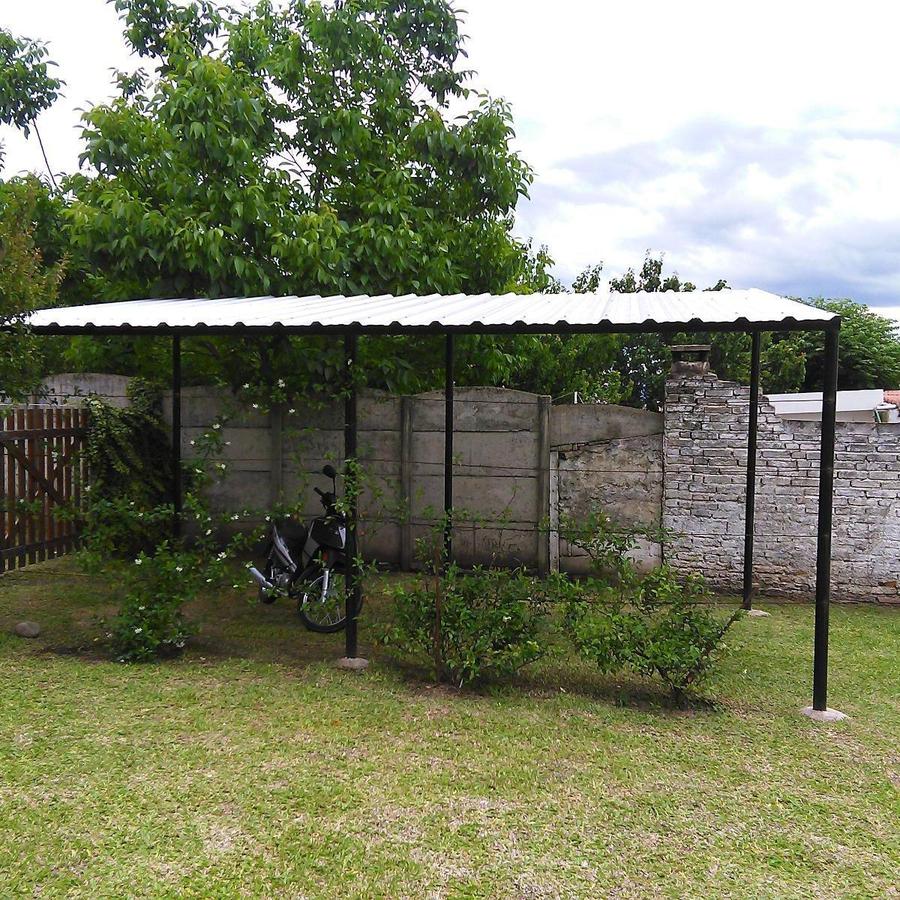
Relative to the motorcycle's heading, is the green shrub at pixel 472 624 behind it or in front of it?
in front

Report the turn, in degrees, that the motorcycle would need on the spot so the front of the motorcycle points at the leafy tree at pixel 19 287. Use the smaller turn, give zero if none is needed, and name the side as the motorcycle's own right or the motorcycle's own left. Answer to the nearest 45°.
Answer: approximately 135° to the motorcycle's own right

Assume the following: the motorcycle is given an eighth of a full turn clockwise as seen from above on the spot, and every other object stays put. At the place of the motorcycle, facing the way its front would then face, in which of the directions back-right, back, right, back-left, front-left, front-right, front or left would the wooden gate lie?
back-right

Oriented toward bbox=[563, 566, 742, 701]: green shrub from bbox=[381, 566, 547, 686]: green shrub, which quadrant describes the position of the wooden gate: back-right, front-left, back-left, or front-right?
back-left

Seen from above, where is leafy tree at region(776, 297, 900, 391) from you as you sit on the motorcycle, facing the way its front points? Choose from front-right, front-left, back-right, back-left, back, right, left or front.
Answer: left

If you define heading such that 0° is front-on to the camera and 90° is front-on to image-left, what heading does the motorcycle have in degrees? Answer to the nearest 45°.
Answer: approximately 315°

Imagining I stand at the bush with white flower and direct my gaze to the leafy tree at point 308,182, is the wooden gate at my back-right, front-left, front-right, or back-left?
front-left

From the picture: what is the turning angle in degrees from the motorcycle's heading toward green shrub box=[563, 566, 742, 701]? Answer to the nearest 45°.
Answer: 0° — it already faces it

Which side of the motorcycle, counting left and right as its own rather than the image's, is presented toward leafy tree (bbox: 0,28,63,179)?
back

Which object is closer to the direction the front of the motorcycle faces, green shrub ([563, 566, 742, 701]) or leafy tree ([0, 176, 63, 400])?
the green shrub
